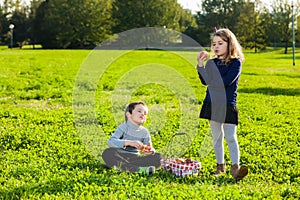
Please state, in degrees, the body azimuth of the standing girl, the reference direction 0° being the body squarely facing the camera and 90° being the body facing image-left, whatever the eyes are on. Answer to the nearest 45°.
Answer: approximately 45°
